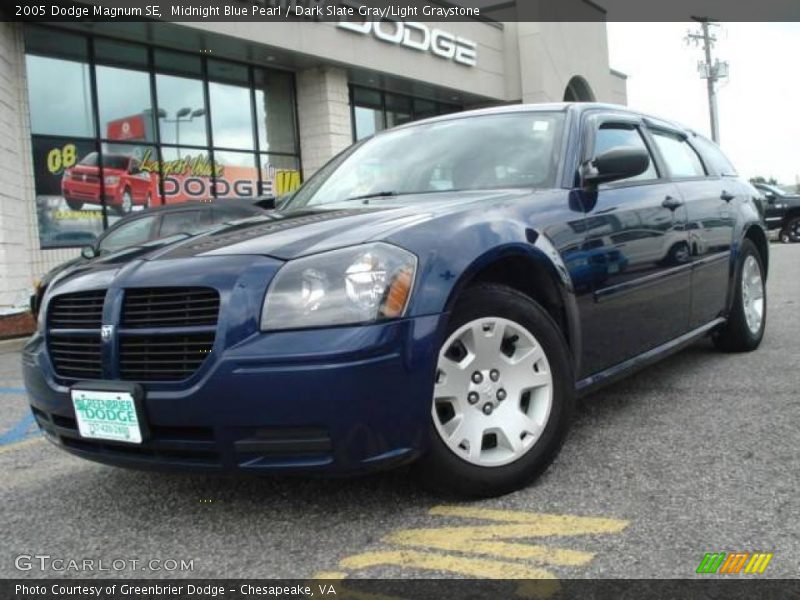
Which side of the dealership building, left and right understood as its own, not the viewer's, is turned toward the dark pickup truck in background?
left

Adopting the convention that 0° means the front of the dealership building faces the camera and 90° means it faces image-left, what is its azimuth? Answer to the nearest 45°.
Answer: approximately 315°

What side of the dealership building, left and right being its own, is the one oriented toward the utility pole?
left
